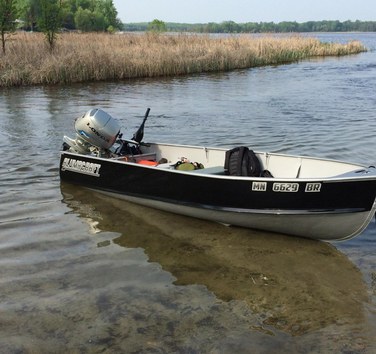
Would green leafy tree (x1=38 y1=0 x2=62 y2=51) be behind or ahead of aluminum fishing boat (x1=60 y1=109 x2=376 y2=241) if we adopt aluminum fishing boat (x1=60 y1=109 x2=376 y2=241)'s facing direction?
behind

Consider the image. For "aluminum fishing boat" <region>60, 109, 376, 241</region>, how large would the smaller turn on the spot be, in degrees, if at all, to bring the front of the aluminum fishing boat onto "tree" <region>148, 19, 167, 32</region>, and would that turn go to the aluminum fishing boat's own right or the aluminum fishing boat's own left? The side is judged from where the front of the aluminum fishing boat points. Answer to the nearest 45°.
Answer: approximately 135° to the aluminum fishing boat's own left

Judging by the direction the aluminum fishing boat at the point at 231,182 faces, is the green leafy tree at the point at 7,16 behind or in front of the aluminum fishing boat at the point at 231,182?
behind

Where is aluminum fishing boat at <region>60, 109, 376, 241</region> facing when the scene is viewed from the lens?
facing the viewer and to the right of the viewer

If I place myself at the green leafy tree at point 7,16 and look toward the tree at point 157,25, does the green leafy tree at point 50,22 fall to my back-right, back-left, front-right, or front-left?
front-right
